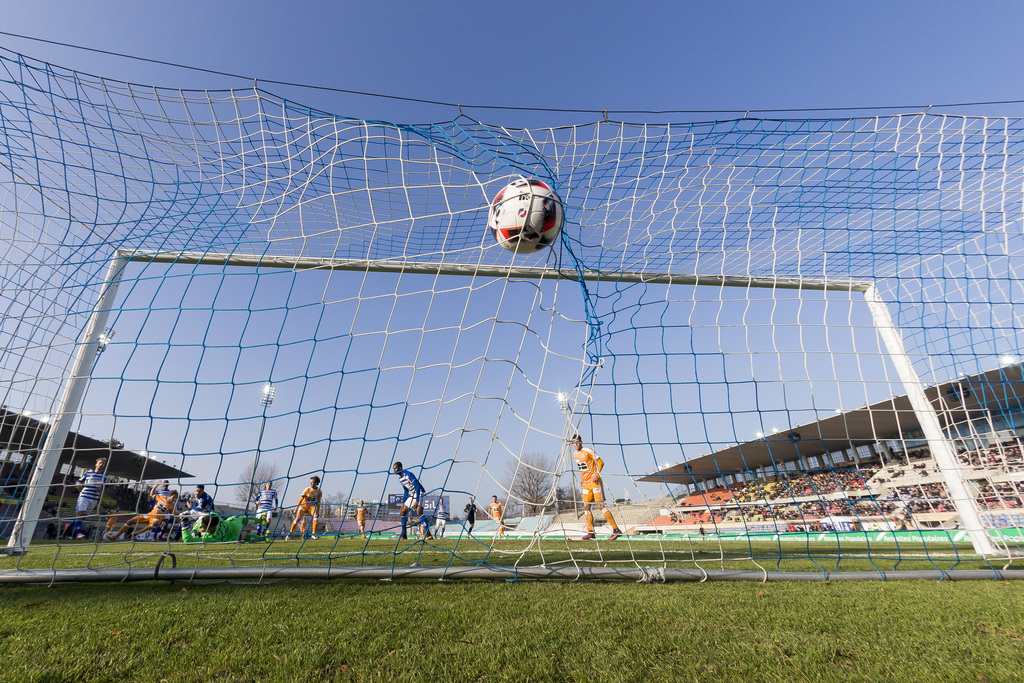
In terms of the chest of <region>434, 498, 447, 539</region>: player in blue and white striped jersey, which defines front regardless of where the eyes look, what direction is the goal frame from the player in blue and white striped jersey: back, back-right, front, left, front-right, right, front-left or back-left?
front

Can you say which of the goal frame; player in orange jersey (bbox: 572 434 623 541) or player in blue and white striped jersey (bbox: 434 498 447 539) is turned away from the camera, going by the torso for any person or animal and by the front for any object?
the goal frame

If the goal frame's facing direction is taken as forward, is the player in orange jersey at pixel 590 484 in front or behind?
in front

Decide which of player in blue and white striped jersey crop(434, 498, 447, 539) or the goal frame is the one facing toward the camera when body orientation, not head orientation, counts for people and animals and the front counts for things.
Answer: the player in blue and white striped jersey

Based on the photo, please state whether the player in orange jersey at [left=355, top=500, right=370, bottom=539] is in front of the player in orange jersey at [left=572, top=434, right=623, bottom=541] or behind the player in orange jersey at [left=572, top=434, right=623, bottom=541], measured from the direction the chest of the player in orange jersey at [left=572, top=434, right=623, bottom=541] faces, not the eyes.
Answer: behind

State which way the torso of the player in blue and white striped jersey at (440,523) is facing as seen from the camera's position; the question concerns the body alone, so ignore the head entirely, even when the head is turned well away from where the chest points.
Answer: toward the camera

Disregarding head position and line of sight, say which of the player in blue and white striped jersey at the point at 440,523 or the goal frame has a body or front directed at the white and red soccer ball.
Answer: the player in blue and white striped jersey

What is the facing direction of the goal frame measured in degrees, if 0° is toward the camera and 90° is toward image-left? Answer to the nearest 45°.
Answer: approximately 180°

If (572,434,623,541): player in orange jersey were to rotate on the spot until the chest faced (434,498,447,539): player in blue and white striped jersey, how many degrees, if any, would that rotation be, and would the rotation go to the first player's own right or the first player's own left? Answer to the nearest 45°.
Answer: approximately 90° to the first player's own right

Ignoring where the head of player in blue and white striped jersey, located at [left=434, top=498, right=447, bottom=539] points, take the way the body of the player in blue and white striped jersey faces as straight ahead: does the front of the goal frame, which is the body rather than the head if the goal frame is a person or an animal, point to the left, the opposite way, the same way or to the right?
the opposite way

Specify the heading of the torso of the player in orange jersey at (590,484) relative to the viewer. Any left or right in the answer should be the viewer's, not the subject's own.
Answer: facing the viewer and to the left of the viewer
